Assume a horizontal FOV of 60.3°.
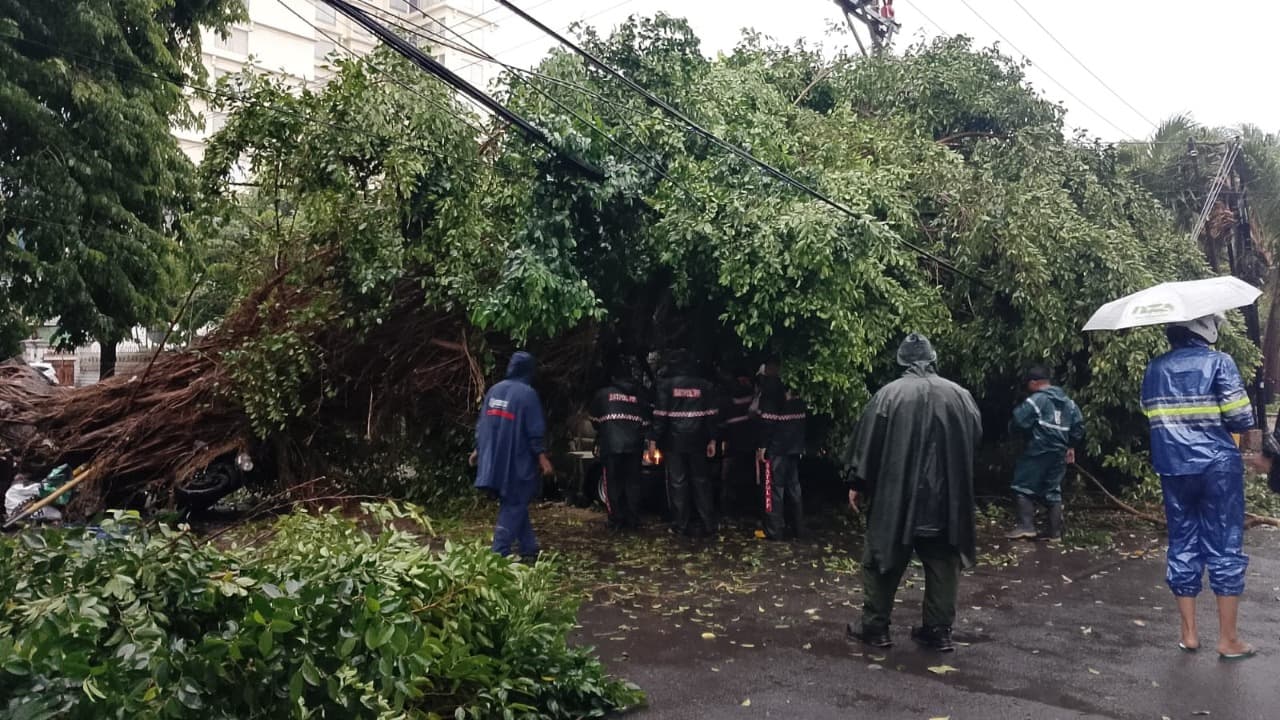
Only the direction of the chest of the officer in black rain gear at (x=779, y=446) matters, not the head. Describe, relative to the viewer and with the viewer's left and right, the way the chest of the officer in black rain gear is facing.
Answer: facing away from the viewer and to the left of the viewer

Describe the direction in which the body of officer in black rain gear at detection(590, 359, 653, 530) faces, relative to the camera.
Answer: away from the camera

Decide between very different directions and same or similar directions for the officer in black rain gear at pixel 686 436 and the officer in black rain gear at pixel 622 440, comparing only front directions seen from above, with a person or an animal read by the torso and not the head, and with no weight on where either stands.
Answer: same or similar directions

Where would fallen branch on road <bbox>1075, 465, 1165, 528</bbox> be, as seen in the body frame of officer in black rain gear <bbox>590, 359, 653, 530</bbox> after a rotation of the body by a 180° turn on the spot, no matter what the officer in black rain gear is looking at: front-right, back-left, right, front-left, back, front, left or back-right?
left

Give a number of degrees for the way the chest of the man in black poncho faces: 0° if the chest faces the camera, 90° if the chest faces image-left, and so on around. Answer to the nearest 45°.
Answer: approximately 135°

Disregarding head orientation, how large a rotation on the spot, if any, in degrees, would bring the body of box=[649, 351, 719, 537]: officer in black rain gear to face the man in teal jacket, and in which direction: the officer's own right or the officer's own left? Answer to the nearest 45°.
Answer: approximately 90° to the officer's own right

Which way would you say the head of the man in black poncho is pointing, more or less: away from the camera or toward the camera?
away from the camera

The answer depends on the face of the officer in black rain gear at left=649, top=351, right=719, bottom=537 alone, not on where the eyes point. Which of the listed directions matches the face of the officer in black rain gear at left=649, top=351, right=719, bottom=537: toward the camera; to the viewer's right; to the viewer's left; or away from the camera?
away from the camera

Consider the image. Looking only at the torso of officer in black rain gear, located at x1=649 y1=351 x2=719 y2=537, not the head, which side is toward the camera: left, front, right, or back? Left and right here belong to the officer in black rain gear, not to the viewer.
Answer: back

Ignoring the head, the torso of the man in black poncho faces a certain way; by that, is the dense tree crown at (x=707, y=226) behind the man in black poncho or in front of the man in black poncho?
in front

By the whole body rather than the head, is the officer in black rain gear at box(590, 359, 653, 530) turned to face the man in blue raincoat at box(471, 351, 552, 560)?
no

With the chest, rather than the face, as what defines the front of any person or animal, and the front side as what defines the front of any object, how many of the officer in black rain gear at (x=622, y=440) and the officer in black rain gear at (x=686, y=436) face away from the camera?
2
